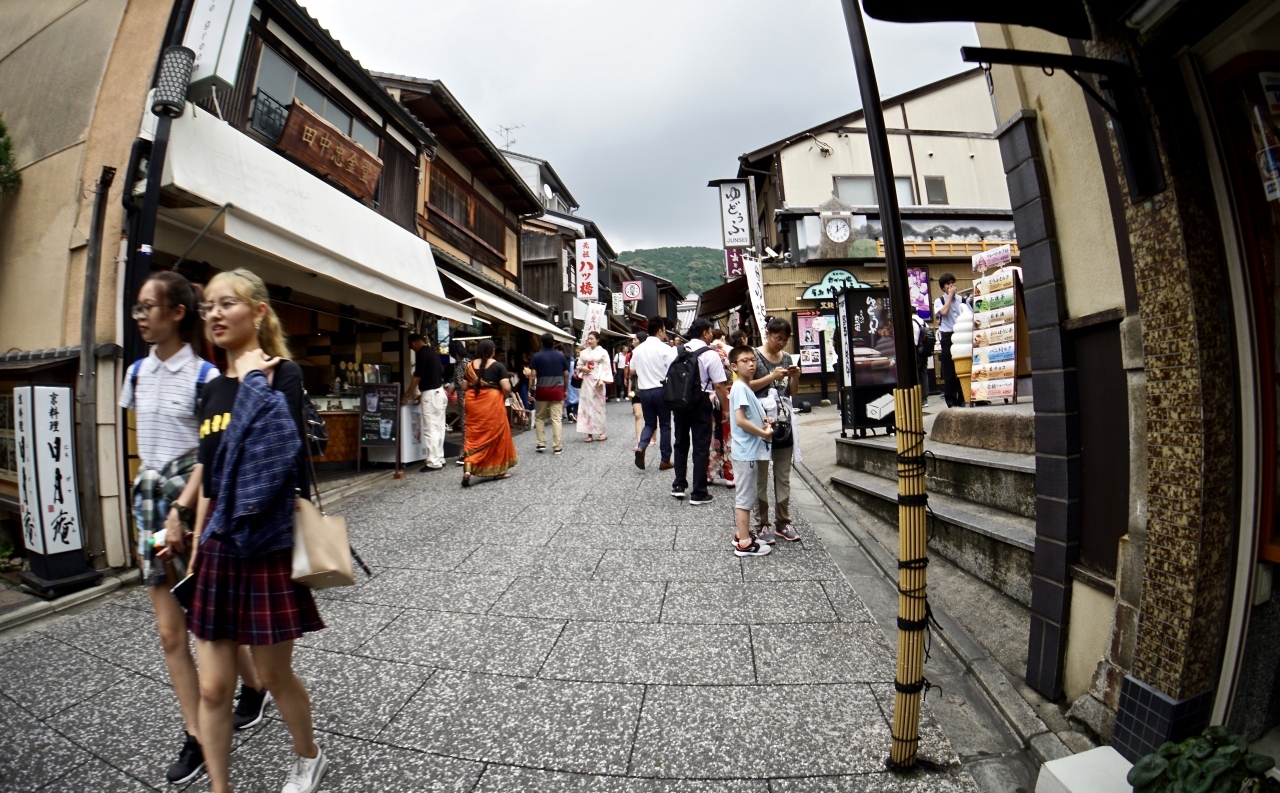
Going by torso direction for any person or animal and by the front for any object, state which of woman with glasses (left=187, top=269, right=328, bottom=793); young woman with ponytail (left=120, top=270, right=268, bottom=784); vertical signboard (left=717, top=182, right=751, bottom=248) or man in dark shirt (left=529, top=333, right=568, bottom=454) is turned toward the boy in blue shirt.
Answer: the vertical signboard

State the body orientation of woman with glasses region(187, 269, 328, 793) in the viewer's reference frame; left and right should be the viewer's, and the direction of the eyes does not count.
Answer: facing the viewer and to the left of the viewer

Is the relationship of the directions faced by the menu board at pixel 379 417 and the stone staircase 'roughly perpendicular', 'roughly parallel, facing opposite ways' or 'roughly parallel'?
roughly perpendicular

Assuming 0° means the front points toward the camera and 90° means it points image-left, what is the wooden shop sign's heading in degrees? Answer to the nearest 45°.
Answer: approximately 315°

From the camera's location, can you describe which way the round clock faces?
facing the viewer

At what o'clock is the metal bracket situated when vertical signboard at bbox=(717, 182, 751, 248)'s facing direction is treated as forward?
The metal bracket is roughly at 12 o'clock from the vertical signboard.

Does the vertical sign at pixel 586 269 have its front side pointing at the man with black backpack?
yes

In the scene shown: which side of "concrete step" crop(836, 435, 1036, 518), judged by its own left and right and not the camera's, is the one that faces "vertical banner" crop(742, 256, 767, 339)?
right

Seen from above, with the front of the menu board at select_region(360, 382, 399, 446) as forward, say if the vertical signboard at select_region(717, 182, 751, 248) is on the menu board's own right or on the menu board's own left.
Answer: on the menu board's own left

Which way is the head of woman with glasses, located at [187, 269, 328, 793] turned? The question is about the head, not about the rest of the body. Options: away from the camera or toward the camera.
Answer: toward the camera

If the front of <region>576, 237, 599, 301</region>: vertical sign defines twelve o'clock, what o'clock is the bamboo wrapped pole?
The bamboo wrapped pole is roughly at 12 o'clock from the vertical sign.

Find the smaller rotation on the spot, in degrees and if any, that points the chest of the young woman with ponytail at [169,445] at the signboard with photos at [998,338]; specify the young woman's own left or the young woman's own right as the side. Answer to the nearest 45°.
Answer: approximately 135° to the young woman's own left

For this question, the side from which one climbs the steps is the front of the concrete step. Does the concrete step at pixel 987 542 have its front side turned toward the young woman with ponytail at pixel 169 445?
yes

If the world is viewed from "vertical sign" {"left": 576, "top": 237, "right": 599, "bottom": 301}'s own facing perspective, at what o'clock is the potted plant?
The potted plant is roughly at 12 o'clock from the vertical sign.
